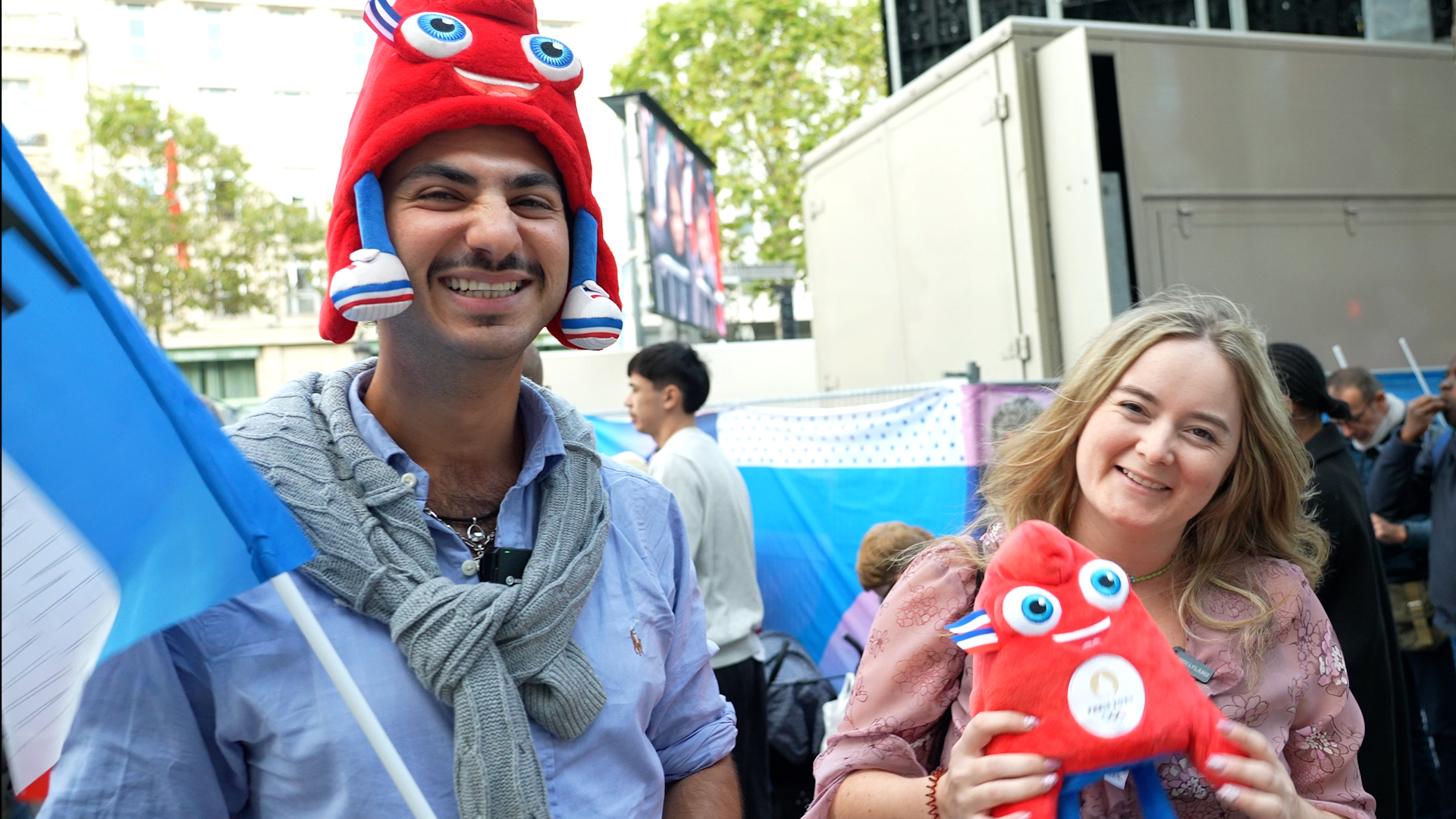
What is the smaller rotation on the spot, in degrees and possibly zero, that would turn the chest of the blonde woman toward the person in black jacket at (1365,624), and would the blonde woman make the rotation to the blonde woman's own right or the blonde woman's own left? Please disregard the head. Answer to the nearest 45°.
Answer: approximately 135° to the blonde woman's own left

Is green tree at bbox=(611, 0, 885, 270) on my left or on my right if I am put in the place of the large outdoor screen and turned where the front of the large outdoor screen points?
on my left

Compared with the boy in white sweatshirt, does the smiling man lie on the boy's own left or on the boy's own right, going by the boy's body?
on the boy's own left

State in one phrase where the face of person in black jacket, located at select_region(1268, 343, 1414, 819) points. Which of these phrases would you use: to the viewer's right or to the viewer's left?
to the viewer's right

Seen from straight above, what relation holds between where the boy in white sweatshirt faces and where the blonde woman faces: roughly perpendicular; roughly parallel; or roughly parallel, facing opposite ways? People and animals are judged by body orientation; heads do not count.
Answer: roughly perpendicular

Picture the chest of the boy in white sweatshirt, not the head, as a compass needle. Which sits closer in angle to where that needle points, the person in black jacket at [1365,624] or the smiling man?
the smiling man

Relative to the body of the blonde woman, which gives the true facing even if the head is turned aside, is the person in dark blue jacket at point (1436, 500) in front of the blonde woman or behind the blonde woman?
behind

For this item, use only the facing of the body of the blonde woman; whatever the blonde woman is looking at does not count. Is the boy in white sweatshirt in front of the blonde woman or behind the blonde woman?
behind

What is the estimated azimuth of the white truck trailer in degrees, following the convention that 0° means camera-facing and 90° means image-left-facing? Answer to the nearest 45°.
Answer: approximately 225°

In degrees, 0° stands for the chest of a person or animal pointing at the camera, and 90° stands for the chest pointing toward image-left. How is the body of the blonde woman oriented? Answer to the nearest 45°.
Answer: approximately 0°

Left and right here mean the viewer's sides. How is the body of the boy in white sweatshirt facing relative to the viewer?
facing to the left of the viewer
